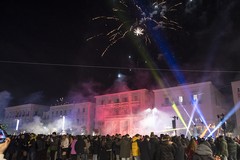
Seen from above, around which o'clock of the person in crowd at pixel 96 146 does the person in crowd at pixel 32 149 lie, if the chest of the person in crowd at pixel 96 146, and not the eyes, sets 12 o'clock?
the person in crowd at pixel 32 149 is roughly at 8 o'clock from the person in crowd at pixel 96 146.

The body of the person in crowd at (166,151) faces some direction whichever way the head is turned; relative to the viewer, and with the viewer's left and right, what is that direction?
facing away from the viewer

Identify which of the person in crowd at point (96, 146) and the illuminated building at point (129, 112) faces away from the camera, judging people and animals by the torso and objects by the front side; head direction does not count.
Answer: the person in crowd

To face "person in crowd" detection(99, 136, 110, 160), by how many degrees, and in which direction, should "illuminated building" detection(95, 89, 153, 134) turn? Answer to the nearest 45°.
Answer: approximately 45° to its left

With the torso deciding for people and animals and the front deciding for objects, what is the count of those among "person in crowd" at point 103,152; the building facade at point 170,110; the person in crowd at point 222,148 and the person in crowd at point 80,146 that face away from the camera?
3

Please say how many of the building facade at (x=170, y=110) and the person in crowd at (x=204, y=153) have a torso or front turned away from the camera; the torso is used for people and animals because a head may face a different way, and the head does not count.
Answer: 1

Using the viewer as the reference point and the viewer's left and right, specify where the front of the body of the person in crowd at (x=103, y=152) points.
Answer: facing away from the viewer

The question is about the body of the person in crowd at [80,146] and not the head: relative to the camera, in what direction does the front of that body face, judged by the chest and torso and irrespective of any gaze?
away from the camera

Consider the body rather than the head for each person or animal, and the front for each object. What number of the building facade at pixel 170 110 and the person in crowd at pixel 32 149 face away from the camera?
1

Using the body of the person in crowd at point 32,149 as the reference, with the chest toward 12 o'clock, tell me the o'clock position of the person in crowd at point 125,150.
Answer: the person in crowd at point 125,150 is roughly at 4 o'clock from the person in crowd at point 32,149.

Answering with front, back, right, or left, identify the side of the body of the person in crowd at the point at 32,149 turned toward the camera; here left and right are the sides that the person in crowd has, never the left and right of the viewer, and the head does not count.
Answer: back

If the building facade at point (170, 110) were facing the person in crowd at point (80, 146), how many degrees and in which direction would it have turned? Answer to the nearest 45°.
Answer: approximately 45° to its left

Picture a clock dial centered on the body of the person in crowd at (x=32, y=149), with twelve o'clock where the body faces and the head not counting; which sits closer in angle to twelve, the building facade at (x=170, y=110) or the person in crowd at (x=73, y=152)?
the building facade
